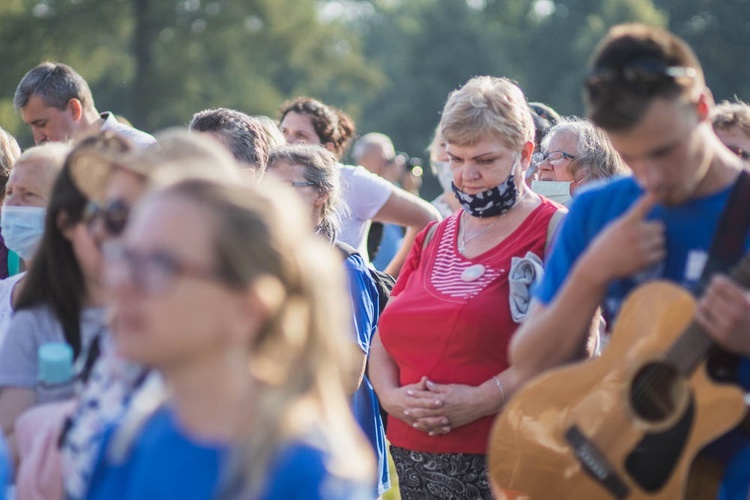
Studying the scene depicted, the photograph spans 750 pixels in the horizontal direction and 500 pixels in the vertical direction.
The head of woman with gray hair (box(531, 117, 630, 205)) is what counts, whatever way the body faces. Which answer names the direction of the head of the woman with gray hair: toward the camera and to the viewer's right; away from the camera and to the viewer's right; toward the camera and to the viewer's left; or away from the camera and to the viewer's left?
toward the camera and to the viewer's left

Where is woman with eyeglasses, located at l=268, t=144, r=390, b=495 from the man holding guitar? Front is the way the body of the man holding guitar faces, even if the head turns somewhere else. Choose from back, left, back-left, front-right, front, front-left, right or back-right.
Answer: right

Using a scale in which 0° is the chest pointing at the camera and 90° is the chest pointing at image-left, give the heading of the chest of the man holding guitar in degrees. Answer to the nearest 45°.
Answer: approximately 45°

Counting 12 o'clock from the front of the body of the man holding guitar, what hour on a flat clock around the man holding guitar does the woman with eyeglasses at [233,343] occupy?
The woman with eyeglasses is roughly at 12 o'clock from the man holding guitar.

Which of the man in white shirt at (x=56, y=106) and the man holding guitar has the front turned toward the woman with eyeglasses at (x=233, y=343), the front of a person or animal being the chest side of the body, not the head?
the man holding guitar

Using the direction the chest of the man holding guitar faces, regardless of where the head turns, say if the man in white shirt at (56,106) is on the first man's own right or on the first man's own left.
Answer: on the first man's own right

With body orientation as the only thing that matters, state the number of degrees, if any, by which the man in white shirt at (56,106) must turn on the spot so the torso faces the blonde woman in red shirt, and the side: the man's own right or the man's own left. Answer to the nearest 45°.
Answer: approximately 135° to the man's own left

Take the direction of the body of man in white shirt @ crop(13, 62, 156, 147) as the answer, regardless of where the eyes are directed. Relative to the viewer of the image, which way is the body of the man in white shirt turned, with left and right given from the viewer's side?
facing to the left of the viewer

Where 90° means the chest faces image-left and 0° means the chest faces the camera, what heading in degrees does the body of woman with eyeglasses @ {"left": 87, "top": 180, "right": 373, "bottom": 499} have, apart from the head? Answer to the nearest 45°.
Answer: approximately 45°

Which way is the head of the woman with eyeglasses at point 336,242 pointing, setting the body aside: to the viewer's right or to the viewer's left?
to the viewer's left

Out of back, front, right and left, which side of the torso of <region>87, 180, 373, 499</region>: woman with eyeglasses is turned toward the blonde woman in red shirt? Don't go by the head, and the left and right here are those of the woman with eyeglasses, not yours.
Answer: back
